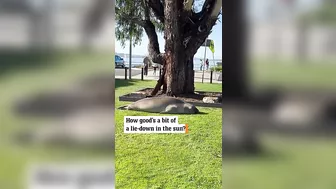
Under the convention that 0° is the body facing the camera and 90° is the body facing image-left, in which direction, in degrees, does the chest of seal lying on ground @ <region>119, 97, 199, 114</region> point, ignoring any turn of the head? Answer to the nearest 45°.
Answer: approximately 270°
